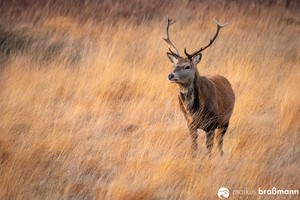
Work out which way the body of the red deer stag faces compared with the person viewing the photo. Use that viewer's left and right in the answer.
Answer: facing the viewer and to the left of the viewer
